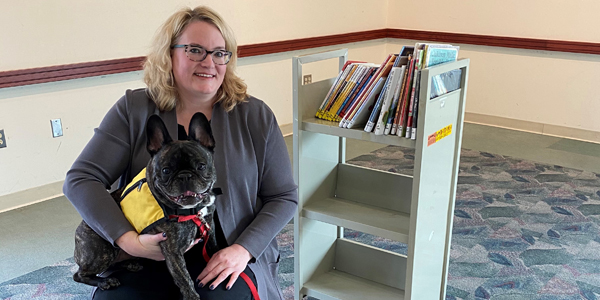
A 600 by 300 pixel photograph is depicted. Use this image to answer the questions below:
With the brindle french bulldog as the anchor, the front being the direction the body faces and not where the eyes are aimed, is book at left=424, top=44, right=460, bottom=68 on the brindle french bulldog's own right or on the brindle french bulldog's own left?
on the brindle french bulldog's own left

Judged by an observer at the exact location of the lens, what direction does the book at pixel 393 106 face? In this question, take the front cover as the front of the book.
facing to the right of the viewer

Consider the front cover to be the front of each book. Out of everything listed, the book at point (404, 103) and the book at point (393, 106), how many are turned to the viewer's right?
2

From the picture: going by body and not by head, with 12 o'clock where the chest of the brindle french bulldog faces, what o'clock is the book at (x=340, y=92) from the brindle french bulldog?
The book is roughly at 9 o'clock from the brindle french bulldog.

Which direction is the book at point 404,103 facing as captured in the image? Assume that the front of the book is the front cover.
to the viewer's right

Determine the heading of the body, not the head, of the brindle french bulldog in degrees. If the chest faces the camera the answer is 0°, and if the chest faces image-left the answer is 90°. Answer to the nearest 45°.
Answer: approximately 315°
